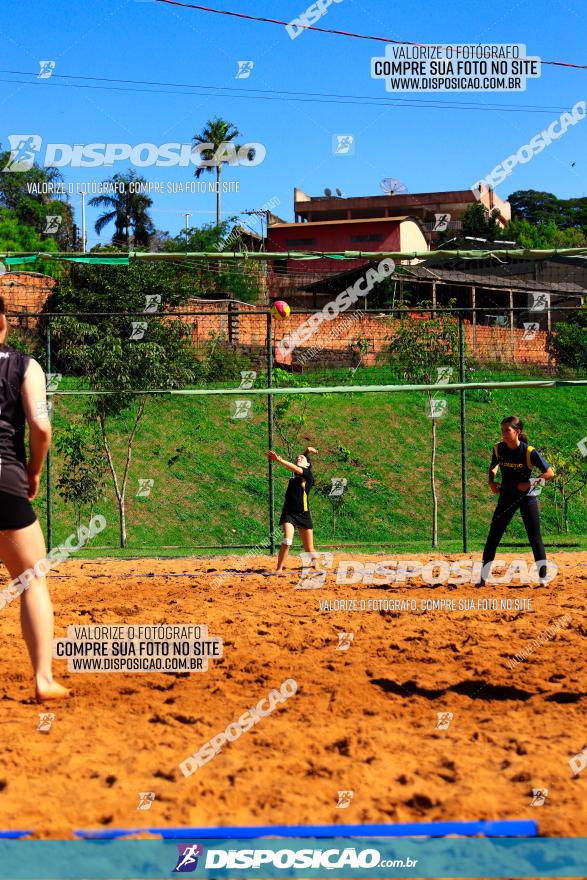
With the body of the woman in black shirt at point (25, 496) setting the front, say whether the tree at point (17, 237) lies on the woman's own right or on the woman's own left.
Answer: on the woman's own left

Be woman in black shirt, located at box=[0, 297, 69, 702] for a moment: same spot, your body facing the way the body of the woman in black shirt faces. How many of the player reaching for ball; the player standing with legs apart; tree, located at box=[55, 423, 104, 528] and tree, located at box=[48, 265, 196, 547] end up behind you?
0

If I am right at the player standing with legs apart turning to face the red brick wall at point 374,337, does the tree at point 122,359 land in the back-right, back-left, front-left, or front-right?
front-left

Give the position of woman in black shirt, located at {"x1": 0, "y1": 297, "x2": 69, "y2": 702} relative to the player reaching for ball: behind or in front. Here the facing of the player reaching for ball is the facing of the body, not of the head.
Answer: in front

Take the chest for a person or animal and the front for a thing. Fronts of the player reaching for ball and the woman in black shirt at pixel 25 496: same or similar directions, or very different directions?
very different directions

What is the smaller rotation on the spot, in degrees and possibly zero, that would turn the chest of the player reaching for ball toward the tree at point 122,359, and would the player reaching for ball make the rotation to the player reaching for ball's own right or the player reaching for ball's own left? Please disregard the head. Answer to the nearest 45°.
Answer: approximately 90° to the player reaching for ball's own right

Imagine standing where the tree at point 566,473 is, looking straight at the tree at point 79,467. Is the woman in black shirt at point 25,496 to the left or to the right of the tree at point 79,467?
left

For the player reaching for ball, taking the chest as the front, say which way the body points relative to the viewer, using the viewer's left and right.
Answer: facing the viewer and to the left of the viewer

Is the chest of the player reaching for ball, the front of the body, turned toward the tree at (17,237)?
no

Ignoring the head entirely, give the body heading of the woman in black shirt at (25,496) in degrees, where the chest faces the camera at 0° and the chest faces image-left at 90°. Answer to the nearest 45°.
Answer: approximately 225°

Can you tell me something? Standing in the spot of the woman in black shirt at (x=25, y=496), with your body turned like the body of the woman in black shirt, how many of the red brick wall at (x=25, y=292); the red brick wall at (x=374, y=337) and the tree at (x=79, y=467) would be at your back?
0

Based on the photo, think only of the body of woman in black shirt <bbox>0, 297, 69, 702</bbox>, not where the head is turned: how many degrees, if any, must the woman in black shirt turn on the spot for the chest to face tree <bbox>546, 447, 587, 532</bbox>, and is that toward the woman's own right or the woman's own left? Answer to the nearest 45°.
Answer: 0° — they already face it

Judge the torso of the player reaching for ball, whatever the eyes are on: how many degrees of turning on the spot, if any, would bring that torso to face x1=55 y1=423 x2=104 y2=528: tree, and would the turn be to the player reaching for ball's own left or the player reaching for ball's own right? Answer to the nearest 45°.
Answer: approximately 90° to the player reaching for ball's own right
